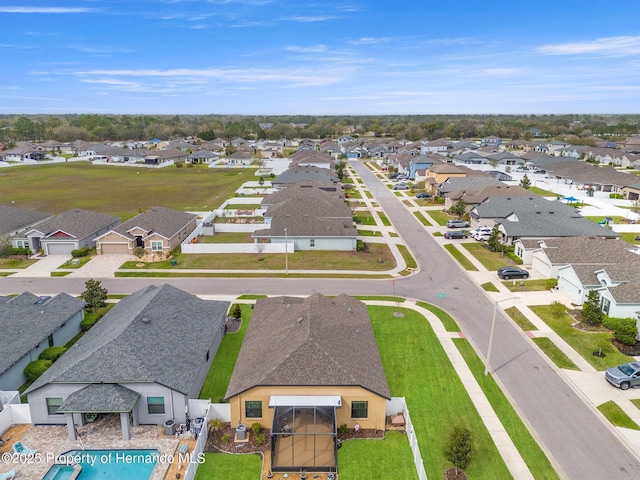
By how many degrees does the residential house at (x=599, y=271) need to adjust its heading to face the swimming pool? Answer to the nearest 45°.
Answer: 0° — it already faces it

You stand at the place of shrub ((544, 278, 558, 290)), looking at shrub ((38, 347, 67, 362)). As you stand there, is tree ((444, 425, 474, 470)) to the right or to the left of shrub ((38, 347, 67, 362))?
left

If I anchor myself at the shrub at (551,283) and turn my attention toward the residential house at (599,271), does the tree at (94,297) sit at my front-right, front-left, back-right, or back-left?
back-right

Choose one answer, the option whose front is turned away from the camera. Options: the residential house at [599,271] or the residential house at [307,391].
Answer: the residential house at [307,391]

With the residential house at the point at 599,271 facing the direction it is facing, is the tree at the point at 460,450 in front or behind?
in front

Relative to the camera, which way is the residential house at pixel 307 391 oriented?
away from the camera

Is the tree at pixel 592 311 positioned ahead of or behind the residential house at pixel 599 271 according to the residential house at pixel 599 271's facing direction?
ahead

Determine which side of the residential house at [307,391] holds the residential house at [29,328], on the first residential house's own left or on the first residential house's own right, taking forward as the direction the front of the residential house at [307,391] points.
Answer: on the first residential house's own left

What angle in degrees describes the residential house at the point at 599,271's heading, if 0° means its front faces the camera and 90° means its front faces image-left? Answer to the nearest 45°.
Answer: approximately 45°

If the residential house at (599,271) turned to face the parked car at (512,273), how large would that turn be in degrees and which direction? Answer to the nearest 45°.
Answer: approximately 45° to its right

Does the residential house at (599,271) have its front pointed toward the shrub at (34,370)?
yes

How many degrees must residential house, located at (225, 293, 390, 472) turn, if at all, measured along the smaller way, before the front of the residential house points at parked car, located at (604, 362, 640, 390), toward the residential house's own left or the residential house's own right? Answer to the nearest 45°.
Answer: approximately 90° to the residential house's own right

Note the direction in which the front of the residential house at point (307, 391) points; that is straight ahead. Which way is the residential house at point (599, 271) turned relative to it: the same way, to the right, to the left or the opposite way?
to the left

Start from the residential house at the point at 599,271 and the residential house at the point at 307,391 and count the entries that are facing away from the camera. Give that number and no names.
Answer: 1

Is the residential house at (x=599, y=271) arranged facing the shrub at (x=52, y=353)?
yes
